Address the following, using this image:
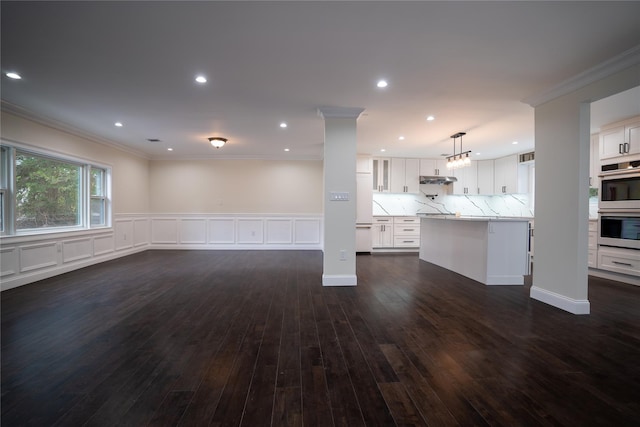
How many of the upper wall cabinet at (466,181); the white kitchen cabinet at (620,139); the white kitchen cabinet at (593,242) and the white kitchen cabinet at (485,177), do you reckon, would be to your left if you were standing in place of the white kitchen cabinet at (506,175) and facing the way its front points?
2

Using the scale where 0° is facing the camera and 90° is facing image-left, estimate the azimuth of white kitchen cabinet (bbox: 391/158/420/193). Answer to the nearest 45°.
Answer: approximately 0°

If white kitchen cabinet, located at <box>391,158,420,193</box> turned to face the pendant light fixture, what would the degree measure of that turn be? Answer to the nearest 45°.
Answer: approximately 45° to its left

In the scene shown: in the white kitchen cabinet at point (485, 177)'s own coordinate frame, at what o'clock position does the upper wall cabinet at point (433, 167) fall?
The upper wall cabinet is roughly at 2 o'clock from the white kitchen cabinet.

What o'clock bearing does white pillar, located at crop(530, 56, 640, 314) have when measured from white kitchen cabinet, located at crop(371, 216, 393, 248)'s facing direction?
The white pillar is roughly at 11 o'clock from the white kitchen cabinet.

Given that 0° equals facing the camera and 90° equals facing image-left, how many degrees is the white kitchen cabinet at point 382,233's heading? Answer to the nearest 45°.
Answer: approximately 0°

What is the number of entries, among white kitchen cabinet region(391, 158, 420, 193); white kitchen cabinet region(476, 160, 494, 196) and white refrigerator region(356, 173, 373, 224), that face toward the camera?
3

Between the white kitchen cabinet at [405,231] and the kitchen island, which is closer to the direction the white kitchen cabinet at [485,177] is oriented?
the kitchen island

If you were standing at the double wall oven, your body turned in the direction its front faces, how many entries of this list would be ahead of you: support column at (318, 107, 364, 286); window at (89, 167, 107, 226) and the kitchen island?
3

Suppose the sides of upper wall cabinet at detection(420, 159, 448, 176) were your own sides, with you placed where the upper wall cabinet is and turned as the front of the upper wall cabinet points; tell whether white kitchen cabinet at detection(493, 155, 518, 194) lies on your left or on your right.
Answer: on your left

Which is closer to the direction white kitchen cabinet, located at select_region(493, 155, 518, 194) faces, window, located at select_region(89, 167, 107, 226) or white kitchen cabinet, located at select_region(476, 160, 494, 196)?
the window
